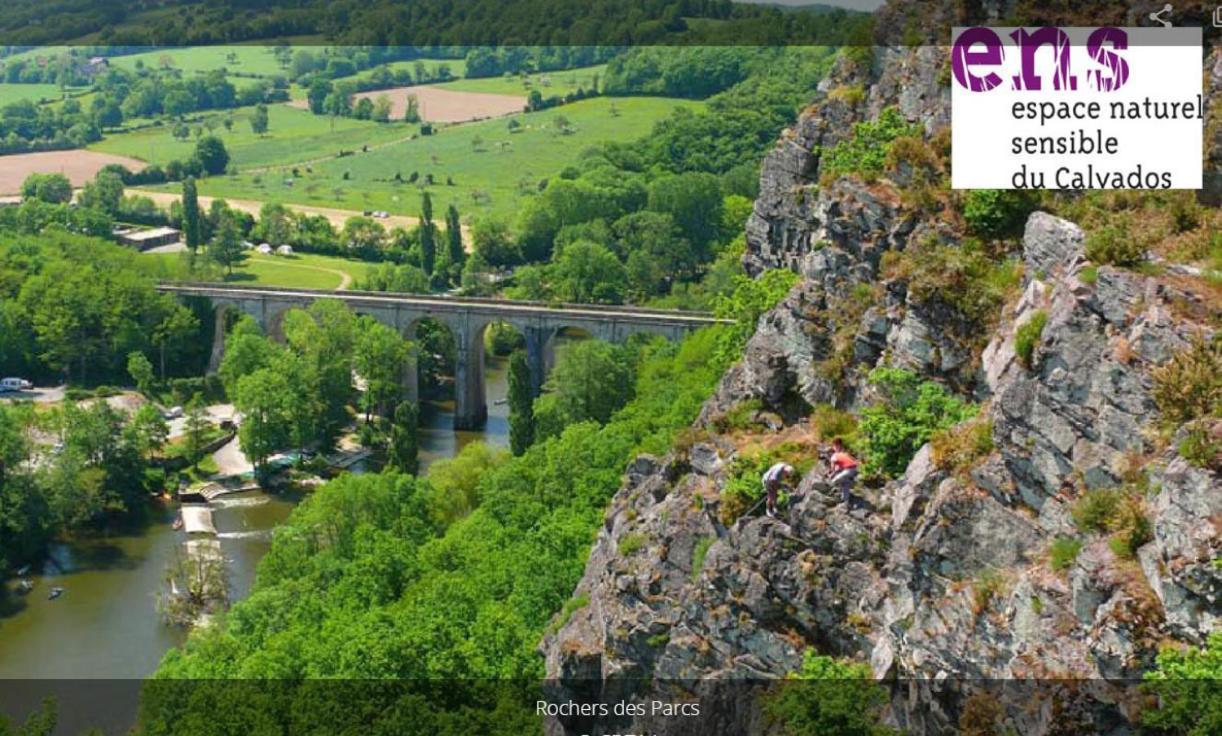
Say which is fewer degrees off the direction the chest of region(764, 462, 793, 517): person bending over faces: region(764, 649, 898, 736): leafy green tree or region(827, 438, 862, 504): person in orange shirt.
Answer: the person in orange shirt

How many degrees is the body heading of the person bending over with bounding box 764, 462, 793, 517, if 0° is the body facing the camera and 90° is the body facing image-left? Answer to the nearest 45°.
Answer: approximately 270°

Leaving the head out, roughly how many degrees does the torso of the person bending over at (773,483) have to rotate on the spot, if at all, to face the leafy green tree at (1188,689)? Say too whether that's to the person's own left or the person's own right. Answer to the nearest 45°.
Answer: approximately 45° to the person's own right

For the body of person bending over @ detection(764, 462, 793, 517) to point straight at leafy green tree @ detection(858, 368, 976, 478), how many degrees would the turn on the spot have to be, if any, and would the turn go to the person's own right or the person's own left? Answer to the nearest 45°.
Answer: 0° — they already face it

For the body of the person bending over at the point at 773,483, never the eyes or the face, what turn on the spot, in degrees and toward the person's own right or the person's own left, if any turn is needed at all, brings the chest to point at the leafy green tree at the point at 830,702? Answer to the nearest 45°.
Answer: approximately 90° to the person's own right

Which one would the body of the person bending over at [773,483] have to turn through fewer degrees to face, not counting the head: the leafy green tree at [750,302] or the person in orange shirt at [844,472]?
the person in orange shirt
